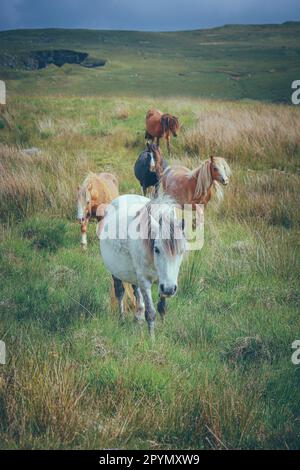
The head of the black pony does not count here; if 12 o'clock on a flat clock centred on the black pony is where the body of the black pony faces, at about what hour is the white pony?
The white pony is roughly at 12 o'clock from the black pony.

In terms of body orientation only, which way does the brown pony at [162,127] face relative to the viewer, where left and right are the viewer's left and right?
facing the viewer and to the right of the viewer

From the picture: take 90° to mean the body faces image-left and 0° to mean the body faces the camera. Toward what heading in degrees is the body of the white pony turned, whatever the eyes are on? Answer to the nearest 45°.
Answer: approximately 315°

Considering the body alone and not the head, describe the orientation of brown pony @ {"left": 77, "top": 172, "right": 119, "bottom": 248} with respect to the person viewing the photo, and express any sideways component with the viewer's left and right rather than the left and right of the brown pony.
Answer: facing the viewer and to the left of the viewer

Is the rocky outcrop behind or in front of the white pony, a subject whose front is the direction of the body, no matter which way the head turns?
behind

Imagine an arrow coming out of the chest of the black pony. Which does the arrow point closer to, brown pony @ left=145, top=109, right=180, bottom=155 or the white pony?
the white pony

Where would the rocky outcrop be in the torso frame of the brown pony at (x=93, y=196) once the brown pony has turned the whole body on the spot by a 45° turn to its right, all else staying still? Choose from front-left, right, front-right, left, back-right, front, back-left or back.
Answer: right

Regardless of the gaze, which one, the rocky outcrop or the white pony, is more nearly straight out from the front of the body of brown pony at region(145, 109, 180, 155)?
the white pony

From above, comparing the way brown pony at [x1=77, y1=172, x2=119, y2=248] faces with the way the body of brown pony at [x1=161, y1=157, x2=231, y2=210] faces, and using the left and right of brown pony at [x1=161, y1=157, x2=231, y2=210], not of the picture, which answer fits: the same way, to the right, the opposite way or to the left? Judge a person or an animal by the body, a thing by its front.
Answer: to the right

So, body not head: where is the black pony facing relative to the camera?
toward the camera

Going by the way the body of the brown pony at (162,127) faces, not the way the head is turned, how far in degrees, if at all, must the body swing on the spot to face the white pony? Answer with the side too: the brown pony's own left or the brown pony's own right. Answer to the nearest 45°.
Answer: approximately 45° to the brown pony's own right
